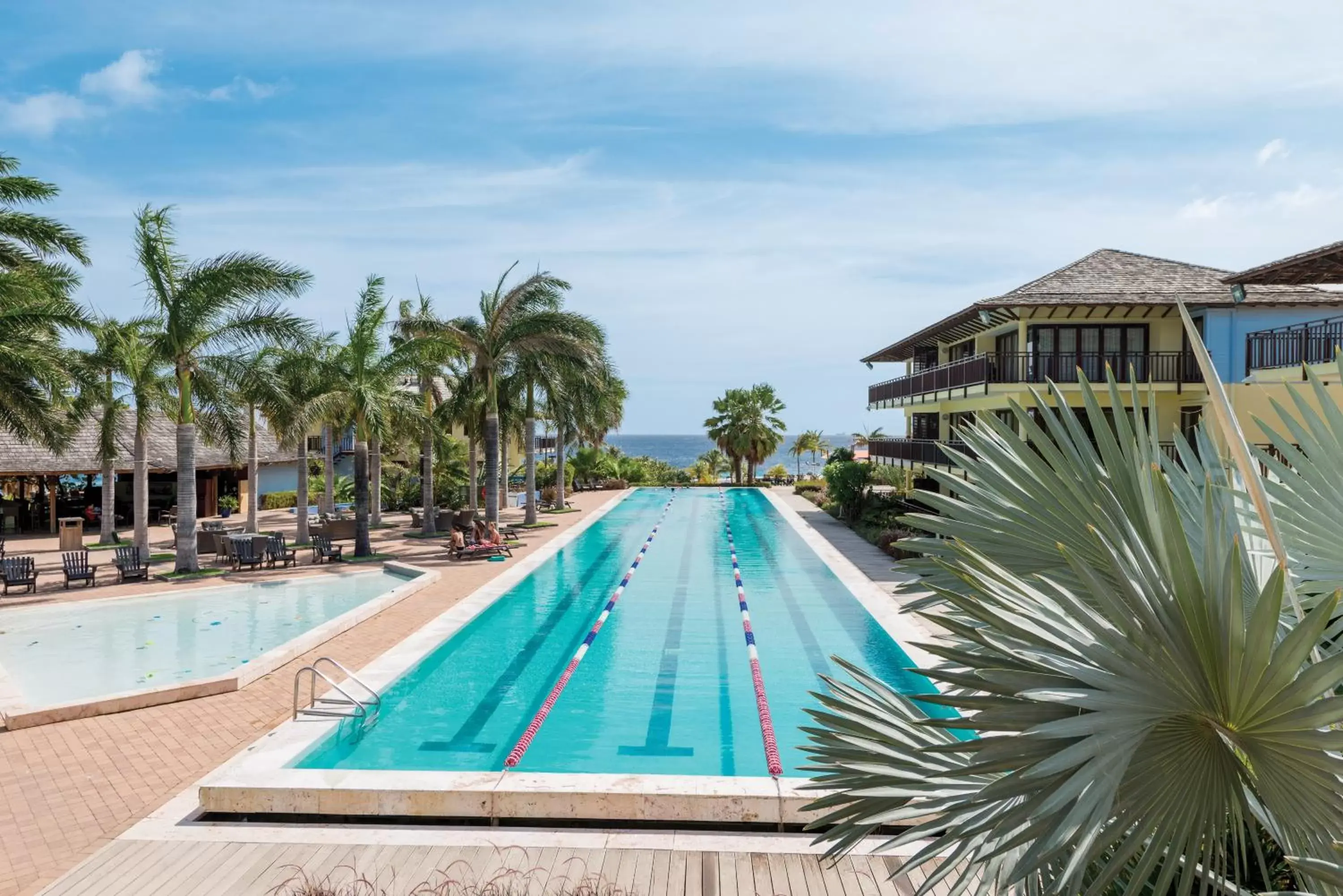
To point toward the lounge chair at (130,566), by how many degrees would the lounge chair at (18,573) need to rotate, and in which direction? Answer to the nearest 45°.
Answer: approximately 90° to its left

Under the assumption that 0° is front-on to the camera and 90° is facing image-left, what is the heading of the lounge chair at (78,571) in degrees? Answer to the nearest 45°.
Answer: approximately 315°

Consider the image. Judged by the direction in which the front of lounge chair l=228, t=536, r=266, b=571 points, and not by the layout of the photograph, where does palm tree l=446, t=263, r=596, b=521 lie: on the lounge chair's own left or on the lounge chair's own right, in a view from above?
on the lounge chair's own left

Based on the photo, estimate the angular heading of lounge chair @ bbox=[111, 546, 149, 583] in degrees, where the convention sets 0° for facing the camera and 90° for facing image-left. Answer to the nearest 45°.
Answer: approximately 315°

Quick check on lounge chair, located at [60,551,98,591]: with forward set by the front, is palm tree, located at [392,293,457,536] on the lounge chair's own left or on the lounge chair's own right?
on the lounge chair's own left
